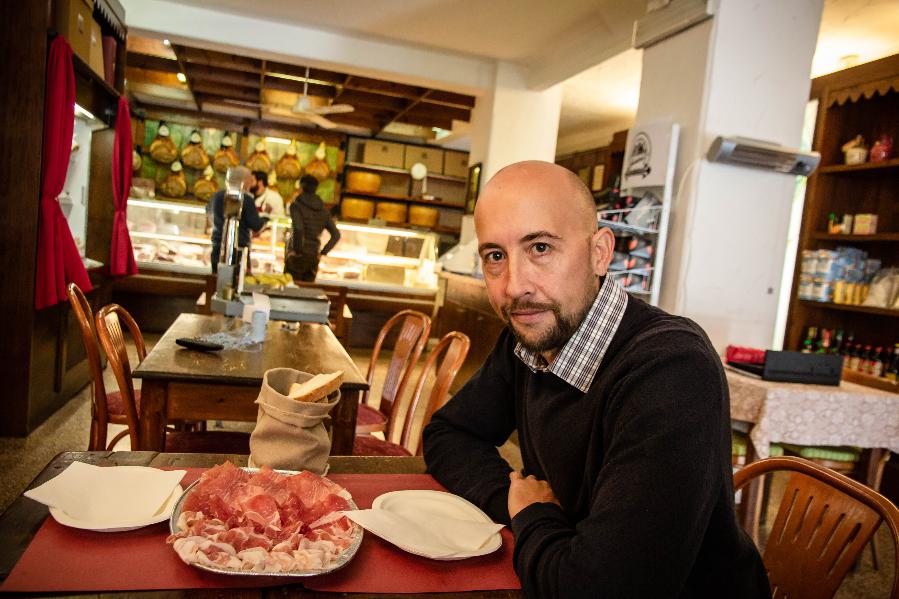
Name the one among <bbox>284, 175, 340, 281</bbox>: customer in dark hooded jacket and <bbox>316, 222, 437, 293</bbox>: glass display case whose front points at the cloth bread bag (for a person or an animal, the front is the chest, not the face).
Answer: the glass display case

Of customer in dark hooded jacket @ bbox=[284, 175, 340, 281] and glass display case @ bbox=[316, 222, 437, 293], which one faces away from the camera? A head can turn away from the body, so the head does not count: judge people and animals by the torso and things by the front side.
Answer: the customer in dark hooded jacket

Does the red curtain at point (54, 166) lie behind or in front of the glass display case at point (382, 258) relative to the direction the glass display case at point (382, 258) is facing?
in front

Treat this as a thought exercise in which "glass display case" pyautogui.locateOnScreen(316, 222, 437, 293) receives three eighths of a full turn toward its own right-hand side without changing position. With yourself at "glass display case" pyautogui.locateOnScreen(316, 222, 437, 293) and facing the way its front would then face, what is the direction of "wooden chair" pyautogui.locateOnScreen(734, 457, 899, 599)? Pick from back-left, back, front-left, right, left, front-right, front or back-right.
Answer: back-left

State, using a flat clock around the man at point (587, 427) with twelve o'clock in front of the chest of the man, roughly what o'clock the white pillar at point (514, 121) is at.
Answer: The white pillar is roughly at 4 o'clock from the man.

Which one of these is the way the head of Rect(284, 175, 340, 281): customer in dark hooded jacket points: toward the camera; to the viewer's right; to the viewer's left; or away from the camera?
away from the camera

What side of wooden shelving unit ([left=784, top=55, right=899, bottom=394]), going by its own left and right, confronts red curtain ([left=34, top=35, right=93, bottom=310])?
front

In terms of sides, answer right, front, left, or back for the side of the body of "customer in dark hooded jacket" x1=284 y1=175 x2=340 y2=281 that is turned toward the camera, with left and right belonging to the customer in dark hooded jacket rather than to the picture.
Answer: back

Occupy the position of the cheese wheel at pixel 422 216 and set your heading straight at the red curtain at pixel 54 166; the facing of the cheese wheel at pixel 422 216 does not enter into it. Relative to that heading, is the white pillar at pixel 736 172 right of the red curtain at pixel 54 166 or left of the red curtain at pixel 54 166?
left

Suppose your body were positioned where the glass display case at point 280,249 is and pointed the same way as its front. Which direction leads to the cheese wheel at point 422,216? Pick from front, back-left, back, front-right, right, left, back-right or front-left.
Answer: back-left

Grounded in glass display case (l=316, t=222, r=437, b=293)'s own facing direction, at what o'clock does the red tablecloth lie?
The red tablecloth is roughly at 12 o'clock from the glass display case.

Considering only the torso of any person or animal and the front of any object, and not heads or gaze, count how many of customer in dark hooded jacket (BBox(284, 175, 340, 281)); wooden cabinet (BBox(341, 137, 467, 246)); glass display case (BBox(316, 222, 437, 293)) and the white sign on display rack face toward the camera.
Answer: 3

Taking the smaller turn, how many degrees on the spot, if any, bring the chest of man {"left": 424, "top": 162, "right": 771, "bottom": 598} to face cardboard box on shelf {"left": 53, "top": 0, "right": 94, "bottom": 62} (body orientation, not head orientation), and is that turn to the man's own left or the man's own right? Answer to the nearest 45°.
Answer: approximately 90° to the man's own right

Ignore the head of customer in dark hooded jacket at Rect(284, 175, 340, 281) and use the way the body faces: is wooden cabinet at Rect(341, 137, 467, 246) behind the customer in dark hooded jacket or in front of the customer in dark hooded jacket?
in front

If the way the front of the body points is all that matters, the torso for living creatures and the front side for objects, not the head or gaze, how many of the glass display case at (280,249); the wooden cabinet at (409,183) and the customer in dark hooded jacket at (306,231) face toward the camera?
2
